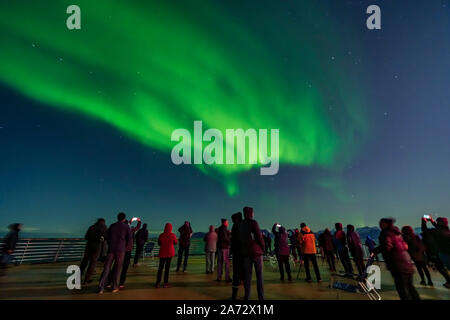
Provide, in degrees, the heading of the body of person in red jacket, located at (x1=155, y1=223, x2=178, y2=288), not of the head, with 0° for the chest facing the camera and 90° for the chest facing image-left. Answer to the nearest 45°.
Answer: approximately 180°

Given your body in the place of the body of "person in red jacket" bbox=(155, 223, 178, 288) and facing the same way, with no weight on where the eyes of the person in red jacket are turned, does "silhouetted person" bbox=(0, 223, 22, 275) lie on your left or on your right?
on your left

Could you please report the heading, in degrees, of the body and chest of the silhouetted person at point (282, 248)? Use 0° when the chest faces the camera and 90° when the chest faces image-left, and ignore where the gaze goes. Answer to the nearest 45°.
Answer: approximately 135°

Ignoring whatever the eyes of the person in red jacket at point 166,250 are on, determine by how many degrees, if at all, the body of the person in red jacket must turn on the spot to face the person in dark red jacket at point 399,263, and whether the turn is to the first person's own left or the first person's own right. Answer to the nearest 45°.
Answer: approximately 135° to the first person's own right

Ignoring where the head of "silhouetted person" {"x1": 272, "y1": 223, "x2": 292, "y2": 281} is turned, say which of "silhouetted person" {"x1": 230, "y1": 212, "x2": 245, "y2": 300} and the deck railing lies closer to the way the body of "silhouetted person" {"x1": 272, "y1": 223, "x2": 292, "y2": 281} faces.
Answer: the deck railing
